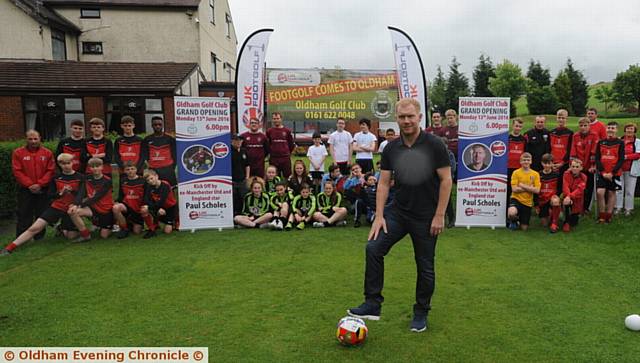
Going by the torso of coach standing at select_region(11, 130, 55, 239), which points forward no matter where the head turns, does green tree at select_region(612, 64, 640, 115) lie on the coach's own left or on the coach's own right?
on the coach's own left

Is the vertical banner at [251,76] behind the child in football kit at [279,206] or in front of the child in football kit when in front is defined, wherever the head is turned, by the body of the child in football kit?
behind

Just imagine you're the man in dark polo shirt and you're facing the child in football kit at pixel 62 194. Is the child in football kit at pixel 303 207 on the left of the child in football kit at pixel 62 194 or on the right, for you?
right

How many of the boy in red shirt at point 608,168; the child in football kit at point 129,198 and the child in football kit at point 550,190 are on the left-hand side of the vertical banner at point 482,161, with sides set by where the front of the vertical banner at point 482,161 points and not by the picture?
2

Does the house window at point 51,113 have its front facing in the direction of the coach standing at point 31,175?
yes

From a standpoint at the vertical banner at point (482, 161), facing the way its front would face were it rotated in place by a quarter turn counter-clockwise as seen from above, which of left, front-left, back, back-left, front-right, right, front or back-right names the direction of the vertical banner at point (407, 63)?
back-left

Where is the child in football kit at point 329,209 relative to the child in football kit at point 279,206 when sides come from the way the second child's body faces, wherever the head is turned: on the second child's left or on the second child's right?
on the second child's left

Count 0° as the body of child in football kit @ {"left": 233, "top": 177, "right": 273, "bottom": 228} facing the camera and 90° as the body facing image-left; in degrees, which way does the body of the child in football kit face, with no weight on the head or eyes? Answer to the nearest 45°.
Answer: approximately 0°

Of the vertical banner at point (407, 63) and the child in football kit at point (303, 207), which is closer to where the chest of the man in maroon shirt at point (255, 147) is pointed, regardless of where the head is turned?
the child in football kit

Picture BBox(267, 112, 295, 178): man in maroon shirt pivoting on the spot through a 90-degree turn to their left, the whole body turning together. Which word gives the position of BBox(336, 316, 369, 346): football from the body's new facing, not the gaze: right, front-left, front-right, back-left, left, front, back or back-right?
right

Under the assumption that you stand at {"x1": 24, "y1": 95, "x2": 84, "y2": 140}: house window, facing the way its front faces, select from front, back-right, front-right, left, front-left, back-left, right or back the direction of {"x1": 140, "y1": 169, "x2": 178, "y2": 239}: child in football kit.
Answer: front

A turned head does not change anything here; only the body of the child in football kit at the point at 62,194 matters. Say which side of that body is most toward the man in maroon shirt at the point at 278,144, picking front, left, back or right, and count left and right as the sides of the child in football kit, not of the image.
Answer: left

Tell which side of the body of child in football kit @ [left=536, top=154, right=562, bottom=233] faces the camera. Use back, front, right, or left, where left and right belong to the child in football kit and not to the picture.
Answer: front

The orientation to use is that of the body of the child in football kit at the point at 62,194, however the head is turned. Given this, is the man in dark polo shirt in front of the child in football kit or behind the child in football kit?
in front

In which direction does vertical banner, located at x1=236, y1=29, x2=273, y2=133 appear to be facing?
toward the camera

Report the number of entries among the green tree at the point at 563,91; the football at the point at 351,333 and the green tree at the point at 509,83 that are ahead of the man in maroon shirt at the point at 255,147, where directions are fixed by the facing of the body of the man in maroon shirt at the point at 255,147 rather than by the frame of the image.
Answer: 1
